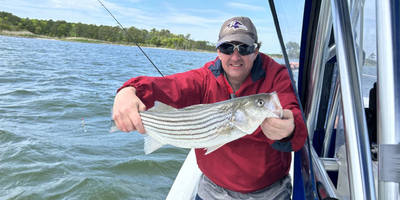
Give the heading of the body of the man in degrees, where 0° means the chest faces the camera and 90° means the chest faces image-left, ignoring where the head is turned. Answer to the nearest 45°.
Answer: approximately 0°
